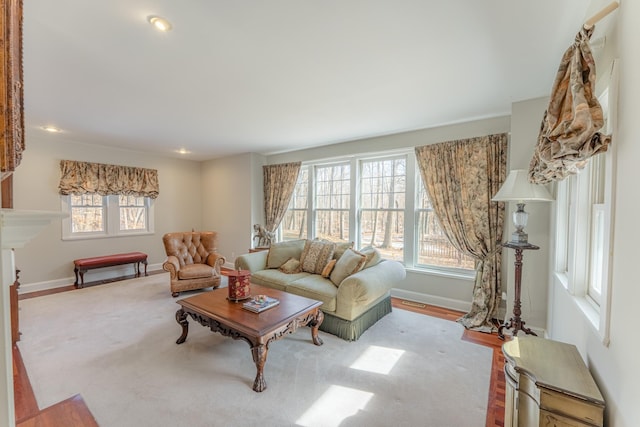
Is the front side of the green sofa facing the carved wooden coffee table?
yes

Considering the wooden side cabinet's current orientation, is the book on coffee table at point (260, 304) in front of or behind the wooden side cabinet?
in front

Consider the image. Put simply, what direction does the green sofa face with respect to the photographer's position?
facing the viewer and to the left of the viewer

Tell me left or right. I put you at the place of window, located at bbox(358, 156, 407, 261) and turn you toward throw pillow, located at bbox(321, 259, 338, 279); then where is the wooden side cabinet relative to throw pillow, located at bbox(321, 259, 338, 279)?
left

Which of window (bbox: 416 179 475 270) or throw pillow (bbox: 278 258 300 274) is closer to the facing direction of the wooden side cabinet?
the throw pillow

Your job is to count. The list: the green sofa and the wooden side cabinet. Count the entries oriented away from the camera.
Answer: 0

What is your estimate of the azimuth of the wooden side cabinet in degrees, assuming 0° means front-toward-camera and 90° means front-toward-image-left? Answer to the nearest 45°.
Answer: approximately 90°

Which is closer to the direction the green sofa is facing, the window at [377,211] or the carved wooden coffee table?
the carved wooden coffee table

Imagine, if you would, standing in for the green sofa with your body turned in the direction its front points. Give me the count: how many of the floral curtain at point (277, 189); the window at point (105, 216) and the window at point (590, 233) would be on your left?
1

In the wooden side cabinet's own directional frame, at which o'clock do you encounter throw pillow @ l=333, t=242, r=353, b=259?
The throw pillow is roughly at 1 o'clock from the wooden side cabinet.

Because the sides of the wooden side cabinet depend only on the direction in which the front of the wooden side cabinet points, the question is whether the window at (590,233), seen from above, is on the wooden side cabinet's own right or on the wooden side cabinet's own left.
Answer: on the wooden side cabinet's own right

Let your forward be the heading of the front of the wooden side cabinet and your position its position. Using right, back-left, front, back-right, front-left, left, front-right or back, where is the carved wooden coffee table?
front

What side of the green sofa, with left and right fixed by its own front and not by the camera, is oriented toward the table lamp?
left

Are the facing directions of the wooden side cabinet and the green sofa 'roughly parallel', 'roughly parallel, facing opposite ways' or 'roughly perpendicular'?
roughly perpendicular

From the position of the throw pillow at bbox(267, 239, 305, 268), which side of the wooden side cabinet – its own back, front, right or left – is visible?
front

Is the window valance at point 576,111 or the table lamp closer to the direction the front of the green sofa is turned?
the window valance

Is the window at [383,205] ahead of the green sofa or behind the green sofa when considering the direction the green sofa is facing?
behind

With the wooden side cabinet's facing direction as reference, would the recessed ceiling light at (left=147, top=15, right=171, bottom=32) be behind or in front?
in front

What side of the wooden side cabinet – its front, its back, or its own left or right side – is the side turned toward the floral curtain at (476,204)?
right
